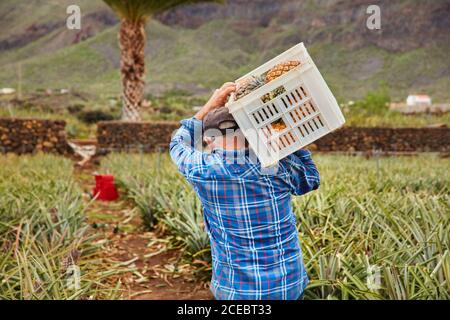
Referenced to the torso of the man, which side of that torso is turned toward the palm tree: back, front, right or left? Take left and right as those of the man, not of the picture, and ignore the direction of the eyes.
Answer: front

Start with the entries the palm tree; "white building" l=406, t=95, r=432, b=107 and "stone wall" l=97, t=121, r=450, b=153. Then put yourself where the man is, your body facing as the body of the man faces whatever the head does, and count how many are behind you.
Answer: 0

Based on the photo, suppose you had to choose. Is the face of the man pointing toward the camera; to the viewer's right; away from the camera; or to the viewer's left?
away from the camera

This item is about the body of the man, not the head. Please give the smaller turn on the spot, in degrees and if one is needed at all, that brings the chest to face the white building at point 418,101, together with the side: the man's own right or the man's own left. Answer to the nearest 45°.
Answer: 0° — they already face it

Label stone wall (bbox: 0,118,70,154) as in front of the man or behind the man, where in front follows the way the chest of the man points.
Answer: in front

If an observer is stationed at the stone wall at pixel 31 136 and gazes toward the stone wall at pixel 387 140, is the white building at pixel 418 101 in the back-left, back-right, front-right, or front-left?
front-left

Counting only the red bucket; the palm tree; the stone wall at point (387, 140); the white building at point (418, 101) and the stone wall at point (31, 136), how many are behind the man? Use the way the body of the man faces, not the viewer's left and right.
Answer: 0

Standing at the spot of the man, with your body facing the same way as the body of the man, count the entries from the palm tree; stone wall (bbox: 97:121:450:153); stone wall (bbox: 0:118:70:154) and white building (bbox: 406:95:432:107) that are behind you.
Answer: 0

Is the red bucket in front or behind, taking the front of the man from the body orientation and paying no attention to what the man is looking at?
in front

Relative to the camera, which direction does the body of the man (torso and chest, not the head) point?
away from the camera
